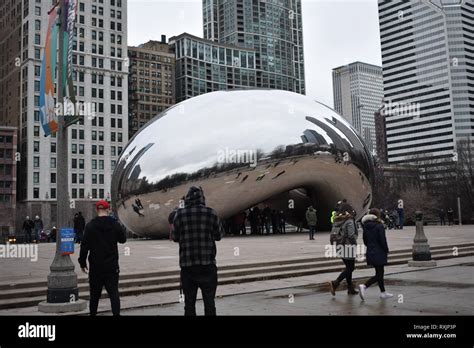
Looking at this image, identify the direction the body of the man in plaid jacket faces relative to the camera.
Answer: away from the camera

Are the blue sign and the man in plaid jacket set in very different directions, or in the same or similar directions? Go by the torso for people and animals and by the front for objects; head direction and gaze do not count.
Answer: very different directions

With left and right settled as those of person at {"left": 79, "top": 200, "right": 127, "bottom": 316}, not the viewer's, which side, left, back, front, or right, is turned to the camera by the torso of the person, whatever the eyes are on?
back

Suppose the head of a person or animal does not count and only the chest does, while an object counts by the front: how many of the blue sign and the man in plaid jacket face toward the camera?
1

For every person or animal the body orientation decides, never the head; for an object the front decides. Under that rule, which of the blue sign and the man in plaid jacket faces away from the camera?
the man in plaid jacket

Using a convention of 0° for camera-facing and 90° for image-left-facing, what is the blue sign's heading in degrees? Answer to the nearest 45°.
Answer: approximately 0°

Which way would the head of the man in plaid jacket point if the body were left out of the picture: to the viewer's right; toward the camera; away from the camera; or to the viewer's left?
away from the camera
